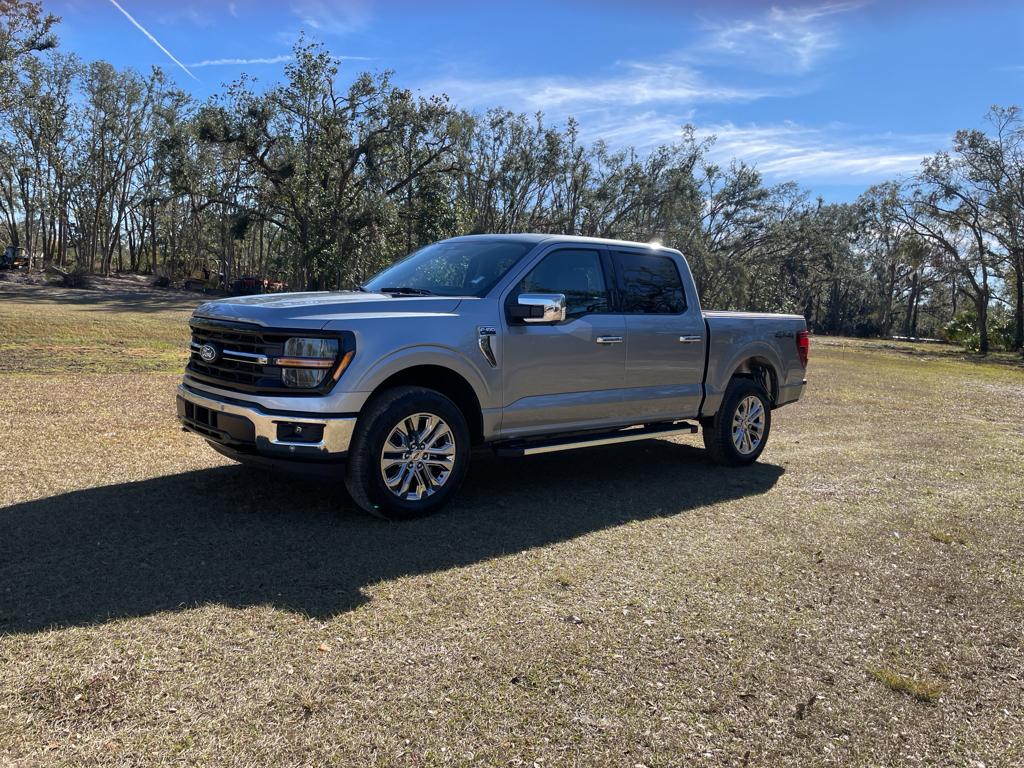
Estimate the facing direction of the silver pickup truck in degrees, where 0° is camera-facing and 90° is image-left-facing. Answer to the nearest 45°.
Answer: approximately 45°
